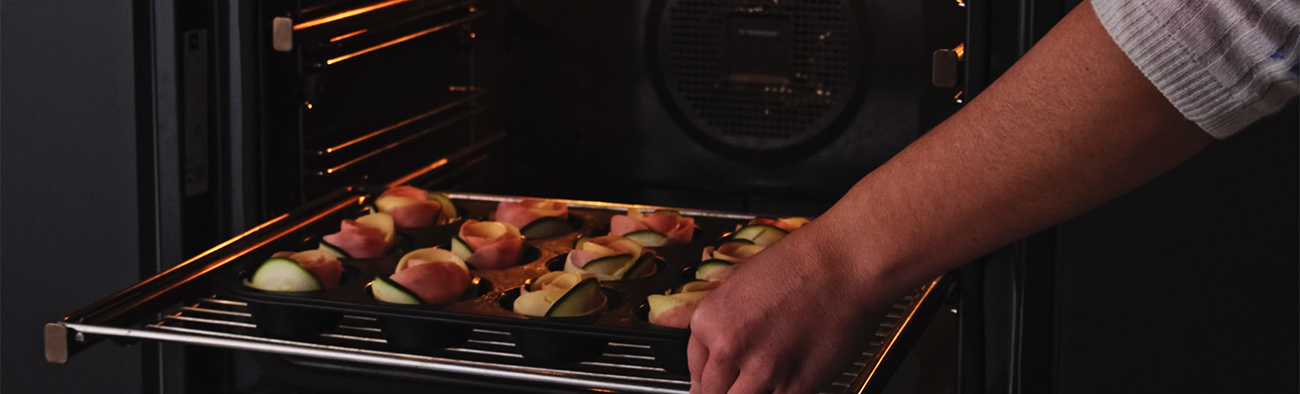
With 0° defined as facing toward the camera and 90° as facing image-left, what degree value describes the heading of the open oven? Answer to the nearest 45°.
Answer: approximately 45°
